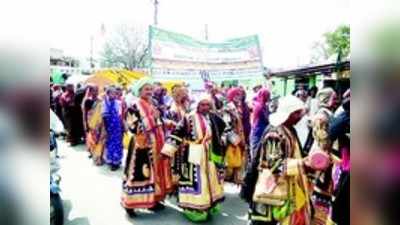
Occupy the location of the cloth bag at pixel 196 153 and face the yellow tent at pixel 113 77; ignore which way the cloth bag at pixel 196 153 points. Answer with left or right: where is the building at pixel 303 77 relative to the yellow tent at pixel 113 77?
right

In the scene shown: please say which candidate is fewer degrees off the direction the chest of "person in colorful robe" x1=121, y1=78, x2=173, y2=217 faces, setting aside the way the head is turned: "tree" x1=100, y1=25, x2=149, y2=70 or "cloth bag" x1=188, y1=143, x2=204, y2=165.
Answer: the cloth bag

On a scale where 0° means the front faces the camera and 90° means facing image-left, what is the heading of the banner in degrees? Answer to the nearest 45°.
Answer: approximately 0°

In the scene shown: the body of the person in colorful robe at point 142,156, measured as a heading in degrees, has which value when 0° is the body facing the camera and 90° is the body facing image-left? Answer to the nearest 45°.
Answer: approximately 315°
